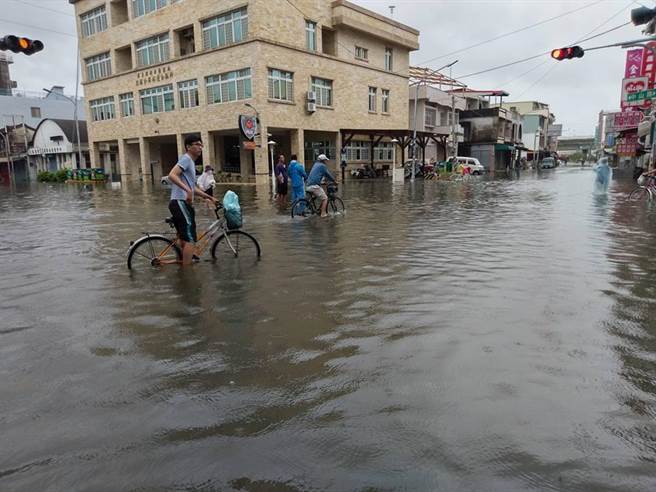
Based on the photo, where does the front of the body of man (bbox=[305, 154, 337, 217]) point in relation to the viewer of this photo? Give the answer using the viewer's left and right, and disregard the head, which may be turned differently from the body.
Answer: facing to the right of the viewer

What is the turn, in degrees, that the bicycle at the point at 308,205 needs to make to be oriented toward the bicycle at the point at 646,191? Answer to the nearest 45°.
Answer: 0° — it already faces it

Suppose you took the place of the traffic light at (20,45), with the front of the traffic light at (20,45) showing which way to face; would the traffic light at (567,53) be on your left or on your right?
on your left

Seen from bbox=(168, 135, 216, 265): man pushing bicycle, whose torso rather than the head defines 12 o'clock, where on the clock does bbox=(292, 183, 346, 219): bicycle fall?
The bicycle is roughly at 10 o'clock from the man pushing bicycle.

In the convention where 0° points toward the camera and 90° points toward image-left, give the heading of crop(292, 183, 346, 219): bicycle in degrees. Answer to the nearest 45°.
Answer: approximately 270°

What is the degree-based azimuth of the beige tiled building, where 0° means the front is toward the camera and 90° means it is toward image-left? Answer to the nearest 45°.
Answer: approximately 45°

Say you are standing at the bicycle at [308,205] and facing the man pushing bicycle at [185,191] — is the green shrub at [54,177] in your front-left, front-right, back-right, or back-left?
back-right
